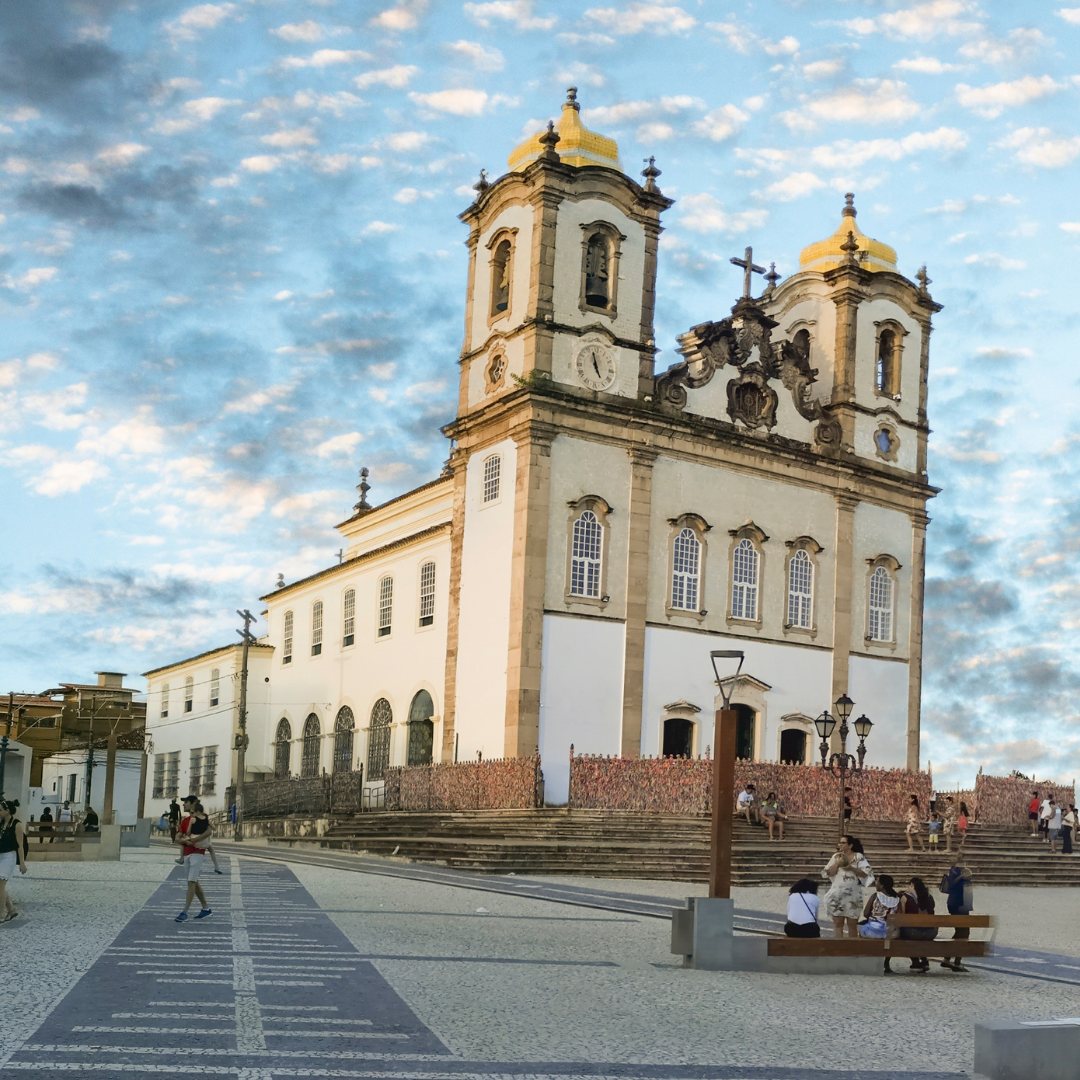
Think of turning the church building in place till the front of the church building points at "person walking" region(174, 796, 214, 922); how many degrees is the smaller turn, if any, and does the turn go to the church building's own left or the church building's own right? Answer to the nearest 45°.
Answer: approximately 45° to the church building's own right

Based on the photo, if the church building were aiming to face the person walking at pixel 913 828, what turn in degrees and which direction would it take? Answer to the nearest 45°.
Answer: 0° — it already faces them

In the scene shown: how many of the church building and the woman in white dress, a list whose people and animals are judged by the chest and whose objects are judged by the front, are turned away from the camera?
0

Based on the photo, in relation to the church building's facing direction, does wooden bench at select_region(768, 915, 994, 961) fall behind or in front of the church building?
in front

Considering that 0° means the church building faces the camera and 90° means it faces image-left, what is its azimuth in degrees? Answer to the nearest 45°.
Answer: approximately 315°

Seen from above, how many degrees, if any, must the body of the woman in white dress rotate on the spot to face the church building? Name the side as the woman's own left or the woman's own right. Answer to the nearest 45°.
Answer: approximately 135° to the woman's own right

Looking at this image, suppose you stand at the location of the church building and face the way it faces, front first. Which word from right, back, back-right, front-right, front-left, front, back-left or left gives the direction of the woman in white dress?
front-right

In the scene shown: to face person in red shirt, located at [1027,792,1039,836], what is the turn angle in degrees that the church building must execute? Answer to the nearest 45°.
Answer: approximately 45° to its left

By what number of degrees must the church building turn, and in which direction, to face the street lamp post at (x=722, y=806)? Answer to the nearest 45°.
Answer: approximately 45° to its right

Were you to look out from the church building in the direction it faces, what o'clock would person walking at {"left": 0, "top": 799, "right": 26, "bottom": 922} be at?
The person walking is roughly at 2 o'clock from the church building.

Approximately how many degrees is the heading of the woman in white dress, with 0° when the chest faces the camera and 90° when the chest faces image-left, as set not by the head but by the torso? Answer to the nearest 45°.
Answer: approximately 45°

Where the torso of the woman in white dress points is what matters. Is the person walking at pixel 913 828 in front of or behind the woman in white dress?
behind

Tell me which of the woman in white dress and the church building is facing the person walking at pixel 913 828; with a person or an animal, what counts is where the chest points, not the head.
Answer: the church building
